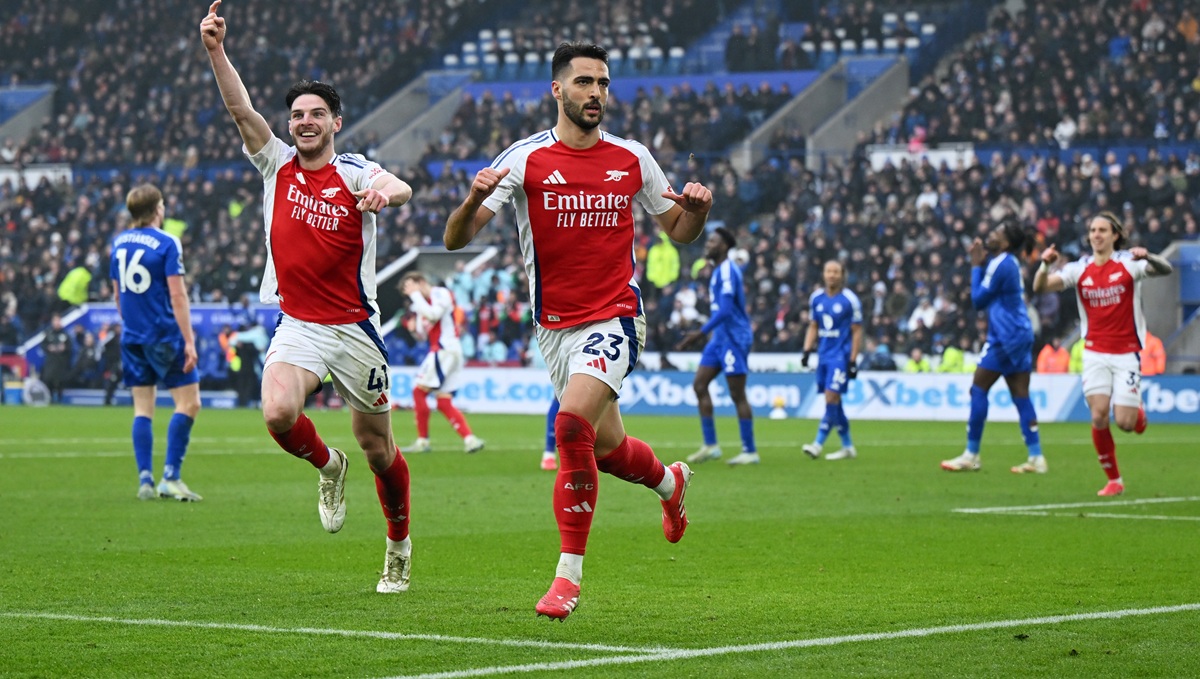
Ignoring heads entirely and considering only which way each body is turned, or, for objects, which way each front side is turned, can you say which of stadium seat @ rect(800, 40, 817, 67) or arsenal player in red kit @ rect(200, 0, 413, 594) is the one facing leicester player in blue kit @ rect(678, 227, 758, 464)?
the stadium seat

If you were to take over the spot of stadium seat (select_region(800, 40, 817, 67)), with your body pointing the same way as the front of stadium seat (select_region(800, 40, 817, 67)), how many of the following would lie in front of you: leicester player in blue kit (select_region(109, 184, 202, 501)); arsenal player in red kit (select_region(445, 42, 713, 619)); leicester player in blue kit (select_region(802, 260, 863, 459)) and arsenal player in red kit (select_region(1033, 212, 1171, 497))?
4

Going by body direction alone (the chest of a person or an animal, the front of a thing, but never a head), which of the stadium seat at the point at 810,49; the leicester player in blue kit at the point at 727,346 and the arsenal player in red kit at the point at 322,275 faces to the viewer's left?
the leicester player in blue kit

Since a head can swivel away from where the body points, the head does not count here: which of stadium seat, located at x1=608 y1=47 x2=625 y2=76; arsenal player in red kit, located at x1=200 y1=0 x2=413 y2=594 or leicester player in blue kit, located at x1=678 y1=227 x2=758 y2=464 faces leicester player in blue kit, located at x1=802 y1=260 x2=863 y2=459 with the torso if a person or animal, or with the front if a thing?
the stadium seat

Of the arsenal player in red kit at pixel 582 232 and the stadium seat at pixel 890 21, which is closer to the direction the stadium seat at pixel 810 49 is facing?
the arsenal player in red kit

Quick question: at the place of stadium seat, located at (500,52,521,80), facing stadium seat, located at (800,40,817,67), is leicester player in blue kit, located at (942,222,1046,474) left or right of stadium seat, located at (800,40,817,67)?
right

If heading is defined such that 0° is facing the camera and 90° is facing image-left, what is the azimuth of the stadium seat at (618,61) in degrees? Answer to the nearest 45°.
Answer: approximately 0°

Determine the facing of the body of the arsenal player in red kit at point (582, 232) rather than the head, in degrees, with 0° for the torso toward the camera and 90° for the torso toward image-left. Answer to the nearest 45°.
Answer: approximately 0°

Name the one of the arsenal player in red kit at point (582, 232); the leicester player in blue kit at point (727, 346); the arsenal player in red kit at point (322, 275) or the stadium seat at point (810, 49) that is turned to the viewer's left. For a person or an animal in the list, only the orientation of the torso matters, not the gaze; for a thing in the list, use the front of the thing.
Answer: the leicester player in blue kit

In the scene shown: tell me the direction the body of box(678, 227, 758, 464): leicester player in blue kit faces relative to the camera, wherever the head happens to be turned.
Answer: to the viewer's left
